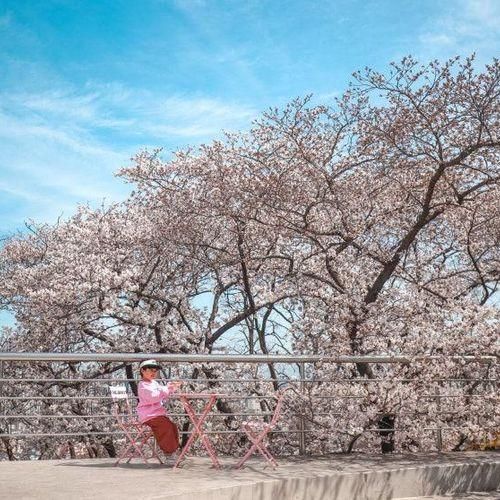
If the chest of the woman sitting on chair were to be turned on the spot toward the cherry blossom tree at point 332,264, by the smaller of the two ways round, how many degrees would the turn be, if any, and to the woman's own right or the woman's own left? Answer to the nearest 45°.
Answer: approximately 90° to the woman's own left

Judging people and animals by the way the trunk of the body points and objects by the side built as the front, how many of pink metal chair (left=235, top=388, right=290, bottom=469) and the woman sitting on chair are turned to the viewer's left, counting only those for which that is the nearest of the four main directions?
1

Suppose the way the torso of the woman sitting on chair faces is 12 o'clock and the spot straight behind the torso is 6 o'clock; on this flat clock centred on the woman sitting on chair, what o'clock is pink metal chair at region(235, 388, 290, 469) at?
The pink metal chair is roughly at 11 o'clock from the woman sitting on chair.

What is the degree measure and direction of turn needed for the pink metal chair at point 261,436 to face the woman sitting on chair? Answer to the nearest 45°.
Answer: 0° — it already faces them

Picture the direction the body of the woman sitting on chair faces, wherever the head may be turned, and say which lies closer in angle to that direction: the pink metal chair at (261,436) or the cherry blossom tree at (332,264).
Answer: the pink metal chair

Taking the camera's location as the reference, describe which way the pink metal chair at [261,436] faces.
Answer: facing to the left of the viewer

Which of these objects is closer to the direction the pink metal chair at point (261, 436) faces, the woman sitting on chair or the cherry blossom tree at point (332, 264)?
the woman sitting on chair
